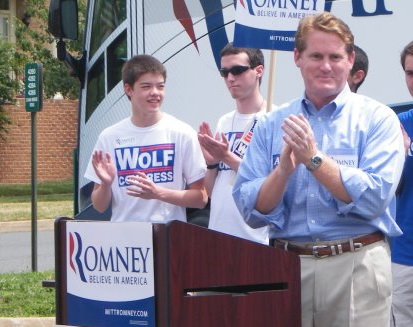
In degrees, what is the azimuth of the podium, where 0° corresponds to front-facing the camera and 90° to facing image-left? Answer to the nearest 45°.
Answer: approximately 45°

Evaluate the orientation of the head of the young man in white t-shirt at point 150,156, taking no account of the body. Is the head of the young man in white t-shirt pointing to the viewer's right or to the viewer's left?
to the viewer's right

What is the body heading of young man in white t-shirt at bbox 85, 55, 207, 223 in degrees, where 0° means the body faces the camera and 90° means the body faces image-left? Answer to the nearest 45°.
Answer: approximately 0°

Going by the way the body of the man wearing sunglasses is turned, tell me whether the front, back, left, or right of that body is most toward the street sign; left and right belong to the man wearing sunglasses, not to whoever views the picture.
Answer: right
